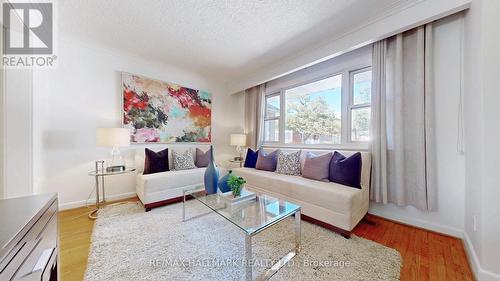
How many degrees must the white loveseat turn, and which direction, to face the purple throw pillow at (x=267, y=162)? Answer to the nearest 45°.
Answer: approximately 45° to its left

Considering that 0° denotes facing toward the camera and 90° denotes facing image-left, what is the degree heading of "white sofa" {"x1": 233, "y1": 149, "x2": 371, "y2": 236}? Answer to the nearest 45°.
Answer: approximately 45°

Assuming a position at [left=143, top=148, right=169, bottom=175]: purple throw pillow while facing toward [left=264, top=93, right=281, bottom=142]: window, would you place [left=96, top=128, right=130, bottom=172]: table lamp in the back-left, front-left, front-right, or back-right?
back-right

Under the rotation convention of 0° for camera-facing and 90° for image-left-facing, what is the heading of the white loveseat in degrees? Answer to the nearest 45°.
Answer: approximately 315°

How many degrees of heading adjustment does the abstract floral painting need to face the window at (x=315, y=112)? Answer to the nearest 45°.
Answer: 0° — it already faces it
